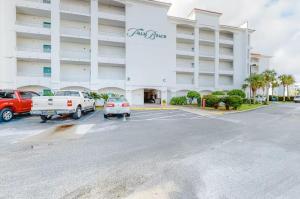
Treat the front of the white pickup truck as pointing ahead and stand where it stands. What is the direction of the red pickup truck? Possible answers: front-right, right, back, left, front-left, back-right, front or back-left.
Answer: left

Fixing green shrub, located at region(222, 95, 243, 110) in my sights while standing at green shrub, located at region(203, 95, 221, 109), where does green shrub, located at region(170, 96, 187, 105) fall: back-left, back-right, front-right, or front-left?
back-left

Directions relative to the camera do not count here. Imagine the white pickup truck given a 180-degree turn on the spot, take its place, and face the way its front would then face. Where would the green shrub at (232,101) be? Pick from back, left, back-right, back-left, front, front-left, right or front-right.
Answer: back-left

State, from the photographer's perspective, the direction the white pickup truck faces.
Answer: facing away from the viewer and to the right of the viewer

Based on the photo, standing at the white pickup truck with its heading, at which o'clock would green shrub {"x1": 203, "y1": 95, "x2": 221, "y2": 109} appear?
The green shrub is roughly at 1 o'clock from the white pickup truck.

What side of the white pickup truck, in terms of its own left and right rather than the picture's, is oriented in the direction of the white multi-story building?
front
